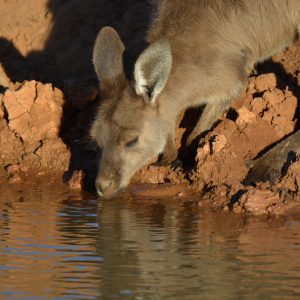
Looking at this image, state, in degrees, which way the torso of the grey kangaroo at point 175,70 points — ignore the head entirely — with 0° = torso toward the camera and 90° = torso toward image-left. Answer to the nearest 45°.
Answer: approximately 45°
